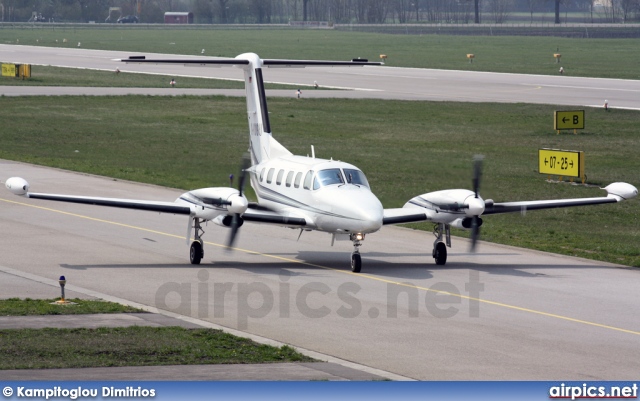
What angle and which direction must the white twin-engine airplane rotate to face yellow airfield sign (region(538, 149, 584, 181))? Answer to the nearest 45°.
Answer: approximately 135° to its left

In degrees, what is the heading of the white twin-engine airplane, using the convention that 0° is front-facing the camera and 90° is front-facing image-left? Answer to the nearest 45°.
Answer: approximately 0°
